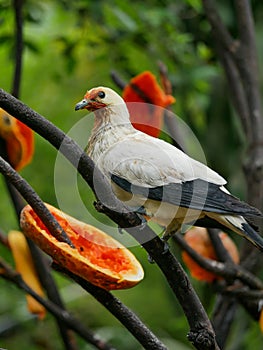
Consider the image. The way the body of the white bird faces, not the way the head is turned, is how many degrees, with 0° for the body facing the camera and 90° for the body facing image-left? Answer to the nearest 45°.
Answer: approximately 90°
